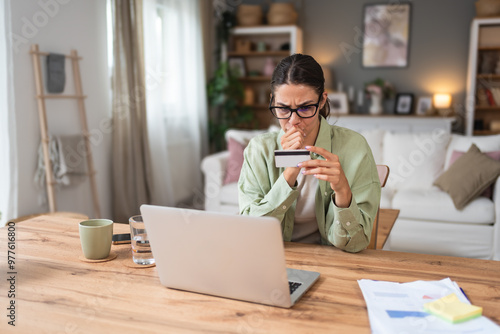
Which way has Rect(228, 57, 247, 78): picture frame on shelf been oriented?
toward the camera

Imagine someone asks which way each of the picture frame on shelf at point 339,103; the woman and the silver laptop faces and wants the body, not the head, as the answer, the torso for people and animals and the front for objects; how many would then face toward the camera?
2

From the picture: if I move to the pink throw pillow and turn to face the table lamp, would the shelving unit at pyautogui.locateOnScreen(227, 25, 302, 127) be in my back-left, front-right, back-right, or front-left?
front-left

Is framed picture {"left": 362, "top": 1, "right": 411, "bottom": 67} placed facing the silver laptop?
yes

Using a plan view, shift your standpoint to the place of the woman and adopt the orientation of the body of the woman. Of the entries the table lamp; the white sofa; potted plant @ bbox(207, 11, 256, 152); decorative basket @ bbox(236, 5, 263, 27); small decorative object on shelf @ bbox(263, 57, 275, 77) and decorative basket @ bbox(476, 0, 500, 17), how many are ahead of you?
0

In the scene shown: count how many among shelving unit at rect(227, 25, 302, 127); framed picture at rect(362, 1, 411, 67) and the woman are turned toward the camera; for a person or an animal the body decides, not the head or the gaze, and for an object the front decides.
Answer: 3

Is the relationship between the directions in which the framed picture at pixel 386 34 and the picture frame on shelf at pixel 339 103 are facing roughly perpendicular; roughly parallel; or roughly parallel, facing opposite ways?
roughly parallel

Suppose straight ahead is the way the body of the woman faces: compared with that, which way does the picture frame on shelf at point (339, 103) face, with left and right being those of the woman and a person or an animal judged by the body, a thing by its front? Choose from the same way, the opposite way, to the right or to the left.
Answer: the same way

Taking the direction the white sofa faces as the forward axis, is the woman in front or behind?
in front

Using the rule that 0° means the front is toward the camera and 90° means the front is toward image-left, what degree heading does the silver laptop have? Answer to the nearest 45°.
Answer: approximately 225°

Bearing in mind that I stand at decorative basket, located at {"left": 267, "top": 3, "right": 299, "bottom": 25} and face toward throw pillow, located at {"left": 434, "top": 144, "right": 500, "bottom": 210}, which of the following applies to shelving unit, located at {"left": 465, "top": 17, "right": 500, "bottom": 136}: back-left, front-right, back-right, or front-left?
front-left

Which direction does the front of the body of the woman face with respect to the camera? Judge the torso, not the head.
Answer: toward the camera

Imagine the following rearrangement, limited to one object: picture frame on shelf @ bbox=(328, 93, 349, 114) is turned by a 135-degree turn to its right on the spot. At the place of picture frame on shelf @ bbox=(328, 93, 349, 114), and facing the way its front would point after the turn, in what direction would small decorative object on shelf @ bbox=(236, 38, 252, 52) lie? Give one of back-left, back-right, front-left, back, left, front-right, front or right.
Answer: front-left

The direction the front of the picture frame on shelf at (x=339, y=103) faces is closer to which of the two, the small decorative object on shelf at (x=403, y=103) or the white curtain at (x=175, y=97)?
the white curtain

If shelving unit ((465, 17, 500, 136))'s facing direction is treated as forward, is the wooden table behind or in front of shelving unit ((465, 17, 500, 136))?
in front
